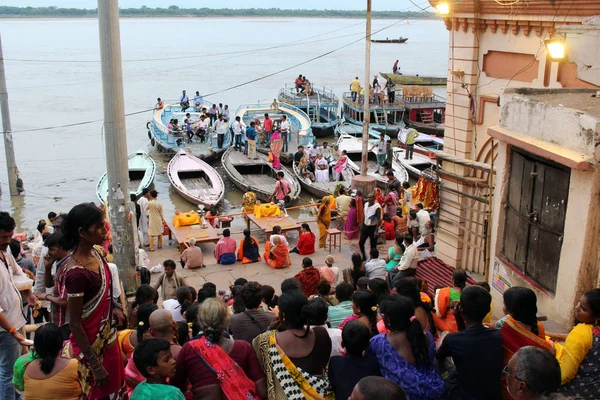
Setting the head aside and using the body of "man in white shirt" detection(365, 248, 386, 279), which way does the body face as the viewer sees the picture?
away from the camera

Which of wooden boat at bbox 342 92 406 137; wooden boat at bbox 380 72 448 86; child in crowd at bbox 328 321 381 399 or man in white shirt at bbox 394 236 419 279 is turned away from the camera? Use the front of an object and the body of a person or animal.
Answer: the child in crowd

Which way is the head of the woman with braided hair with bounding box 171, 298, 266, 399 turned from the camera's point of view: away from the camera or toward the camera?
away from the camera

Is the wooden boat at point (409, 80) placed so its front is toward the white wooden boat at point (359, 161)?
no

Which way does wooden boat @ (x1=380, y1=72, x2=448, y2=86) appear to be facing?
to the viewer's left

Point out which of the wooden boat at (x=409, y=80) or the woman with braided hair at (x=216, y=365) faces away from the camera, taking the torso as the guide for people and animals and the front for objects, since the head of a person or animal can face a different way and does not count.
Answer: the woman with braided hair

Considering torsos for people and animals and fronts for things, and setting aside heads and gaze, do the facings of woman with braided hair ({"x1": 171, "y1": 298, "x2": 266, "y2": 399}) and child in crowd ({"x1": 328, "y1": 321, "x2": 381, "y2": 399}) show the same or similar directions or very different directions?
same or similar directions

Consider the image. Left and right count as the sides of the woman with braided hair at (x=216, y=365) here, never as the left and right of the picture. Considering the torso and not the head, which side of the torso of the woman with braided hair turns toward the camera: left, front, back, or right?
back

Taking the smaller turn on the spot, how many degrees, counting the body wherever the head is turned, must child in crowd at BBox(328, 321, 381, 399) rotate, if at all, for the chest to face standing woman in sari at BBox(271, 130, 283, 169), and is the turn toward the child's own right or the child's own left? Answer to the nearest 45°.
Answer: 0° — they already face them

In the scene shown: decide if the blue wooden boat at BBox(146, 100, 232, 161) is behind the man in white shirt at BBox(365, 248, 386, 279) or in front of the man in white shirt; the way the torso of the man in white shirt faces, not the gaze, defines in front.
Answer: in front

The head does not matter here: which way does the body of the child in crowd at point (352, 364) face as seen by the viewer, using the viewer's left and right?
facing away from the viewer

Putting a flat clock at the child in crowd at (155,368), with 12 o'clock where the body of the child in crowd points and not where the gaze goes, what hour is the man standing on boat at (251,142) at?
The man standing on boat is roughly at 11 o'clock from the child in crowd.

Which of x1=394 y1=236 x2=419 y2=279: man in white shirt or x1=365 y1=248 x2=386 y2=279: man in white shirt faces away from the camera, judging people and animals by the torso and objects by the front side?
x1=365 y1=248 x2=386 y2=279: man in white shirt

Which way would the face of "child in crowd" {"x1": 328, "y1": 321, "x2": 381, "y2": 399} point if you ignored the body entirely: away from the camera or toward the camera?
away from the camera

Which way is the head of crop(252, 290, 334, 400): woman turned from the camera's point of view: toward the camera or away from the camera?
away from the camera
